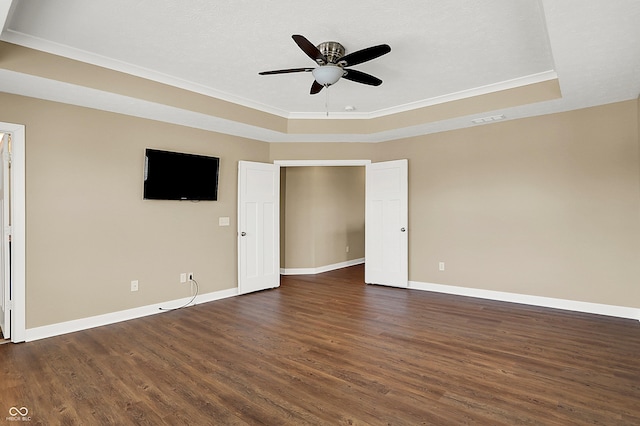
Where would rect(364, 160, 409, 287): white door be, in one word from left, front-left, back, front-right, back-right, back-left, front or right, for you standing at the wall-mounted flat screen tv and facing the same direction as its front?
front-left

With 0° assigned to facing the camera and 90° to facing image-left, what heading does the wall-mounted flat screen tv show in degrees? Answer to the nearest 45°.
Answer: approximately 315°

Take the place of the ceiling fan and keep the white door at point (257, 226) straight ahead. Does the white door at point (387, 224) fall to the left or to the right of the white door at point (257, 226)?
right

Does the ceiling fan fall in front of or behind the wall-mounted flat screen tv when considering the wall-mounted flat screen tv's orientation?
in front

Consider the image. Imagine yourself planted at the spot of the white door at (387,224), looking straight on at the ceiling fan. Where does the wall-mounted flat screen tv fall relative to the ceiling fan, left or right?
right

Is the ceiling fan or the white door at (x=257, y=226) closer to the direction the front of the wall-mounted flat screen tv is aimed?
the ceiling fan

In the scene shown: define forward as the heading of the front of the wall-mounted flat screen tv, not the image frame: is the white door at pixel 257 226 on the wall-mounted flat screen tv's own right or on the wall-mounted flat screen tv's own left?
on the wall-mounted flat screen tv's own left
